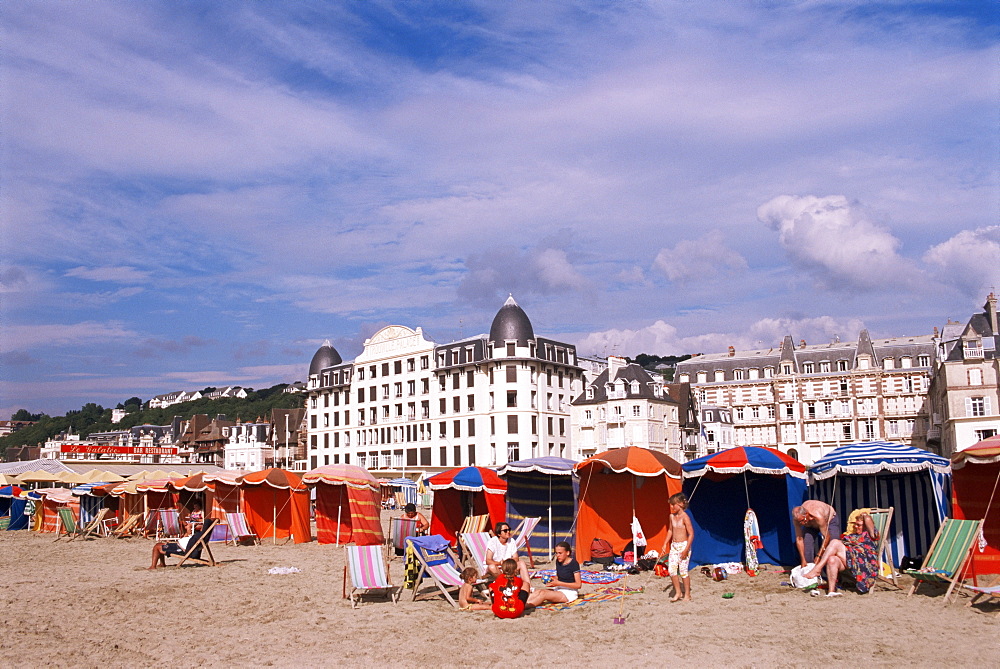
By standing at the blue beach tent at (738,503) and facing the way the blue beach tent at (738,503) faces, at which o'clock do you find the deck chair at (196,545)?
The deck chair is roughly at 3 o'clock from the blue beach tent.

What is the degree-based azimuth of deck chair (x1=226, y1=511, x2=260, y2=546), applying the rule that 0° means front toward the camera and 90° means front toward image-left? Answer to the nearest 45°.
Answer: approximately 315°

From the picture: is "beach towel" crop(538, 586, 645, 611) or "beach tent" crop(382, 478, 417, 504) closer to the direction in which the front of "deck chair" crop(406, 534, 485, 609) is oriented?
the beach towel

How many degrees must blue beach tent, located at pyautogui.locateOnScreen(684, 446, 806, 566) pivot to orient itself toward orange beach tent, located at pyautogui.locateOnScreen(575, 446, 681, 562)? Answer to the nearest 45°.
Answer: approximately 90° to its right

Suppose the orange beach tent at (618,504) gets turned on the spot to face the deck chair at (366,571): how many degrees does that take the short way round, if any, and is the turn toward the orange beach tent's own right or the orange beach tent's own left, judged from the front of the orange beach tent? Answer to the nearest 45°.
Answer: approximately 45° to the orange beach tent's own right

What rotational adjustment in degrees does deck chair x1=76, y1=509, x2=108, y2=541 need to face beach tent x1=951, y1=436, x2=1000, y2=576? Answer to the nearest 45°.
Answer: approximately 90° to its left

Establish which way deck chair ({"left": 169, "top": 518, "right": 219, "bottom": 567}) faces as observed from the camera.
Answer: facing to the left of the viewer

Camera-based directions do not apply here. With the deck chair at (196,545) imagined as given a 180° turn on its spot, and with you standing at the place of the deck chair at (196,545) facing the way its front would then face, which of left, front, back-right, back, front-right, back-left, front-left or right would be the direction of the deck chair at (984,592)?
front-right

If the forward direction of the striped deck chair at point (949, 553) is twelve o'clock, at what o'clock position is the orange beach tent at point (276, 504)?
The orange beach tent is roughly at 2 o'clock from the striped deck chair.
